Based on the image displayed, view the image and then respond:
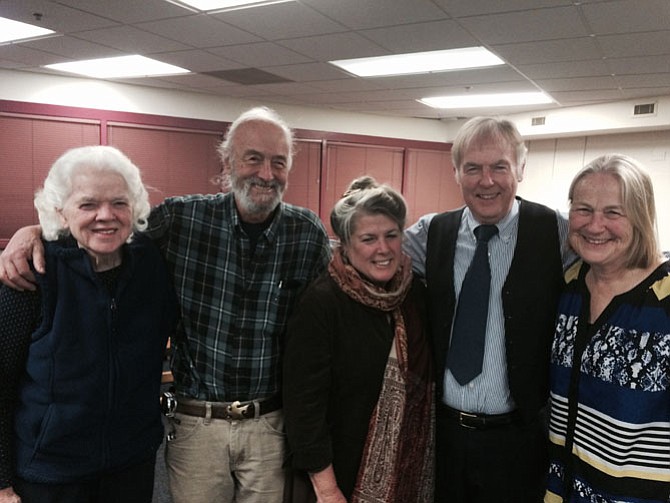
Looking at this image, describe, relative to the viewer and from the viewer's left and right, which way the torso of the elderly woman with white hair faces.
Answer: facing the viewer and to the right of the viewer

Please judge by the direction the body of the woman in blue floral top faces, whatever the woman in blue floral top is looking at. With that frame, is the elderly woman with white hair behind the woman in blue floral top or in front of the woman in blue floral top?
in front

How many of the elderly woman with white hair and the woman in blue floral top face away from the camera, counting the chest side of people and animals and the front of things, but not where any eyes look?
0

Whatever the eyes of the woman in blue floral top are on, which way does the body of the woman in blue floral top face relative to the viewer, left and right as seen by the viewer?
facing the viewer and to the left of the viewer

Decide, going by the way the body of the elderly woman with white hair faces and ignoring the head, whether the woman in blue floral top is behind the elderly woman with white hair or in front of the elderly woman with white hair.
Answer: in front
